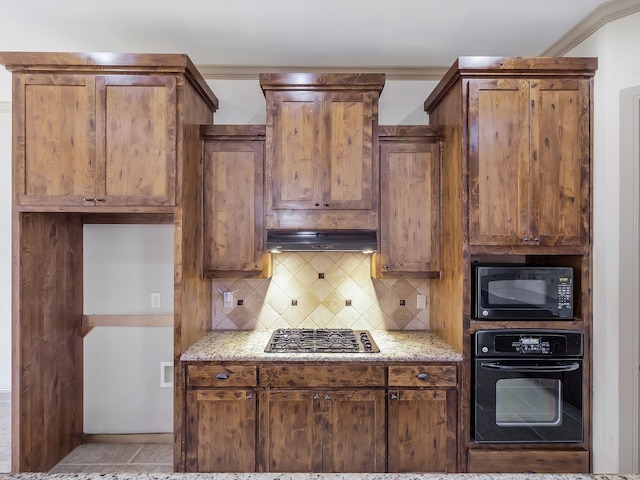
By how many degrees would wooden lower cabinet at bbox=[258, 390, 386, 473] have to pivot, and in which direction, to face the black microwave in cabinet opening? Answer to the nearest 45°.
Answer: approximately 90° to its left

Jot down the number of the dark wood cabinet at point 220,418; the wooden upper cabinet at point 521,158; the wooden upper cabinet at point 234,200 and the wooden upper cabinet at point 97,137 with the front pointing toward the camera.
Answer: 4

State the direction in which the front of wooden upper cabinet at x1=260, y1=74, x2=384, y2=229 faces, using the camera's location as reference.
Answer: facing the viewer

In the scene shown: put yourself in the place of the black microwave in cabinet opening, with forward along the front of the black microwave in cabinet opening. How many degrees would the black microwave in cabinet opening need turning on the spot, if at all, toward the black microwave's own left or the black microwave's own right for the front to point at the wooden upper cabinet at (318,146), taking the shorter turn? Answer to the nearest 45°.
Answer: approximately 90° to the black microwave's own right

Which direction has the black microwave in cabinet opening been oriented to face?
toward the camera

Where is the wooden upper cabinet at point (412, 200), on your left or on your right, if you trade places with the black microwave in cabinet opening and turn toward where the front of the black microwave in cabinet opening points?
on your right

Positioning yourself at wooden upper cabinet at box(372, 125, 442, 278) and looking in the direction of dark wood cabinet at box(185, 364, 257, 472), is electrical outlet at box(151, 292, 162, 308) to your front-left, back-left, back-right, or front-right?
front-right

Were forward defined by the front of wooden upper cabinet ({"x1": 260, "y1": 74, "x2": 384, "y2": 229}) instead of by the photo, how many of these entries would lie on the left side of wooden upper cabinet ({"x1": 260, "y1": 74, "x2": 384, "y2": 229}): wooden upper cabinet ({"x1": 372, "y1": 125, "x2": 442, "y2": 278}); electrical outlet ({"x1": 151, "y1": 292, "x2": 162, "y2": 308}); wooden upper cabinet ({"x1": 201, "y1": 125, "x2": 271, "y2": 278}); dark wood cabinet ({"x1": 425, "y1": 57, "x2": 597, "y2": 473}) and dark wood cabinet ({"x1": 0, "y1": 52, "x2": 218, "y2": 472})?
2

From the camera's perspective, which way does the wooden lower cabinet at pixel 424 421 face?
toward the camera

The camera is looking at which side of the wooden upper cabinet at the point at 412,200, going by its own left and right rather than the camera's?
front

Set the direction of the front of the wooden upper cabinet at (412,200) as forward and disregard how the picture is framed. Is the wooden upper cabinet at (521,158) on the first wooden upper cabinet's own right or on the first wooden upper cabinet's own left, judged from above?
on the first wooden upper cabinet's own left

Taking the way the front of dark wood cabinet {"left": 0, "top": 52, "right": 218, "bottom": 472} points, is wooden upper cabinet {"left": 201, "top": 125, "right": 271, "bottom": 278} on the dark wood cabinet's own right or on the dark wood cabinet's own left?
on the dark wood cabinet's own left

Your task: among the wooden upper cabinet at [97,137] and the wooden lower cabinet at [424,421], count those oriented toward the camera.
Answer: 2

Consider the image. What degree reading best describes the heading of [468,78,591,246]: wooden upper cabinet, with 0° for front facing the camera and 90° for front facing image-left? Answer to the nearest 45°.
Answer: approximately 0°
